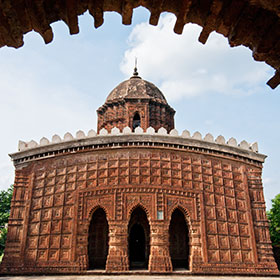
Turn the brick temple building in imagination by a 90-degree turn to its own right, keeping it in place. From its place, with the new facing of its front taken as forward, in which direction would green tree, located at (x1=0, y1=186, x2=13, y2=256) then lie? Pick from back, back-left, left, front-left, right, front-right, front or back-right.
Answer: front-right

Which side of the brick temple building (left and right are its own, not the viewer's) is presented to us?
front

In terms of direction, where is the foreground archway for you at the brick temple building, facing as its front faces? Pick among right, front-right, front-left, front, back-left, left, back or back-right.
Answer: front

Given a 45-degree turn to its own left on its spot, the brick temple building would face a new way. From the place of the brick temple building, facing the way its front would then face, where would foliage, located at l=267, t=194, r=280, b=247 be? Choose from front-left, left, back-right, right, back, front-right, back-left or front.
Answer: left

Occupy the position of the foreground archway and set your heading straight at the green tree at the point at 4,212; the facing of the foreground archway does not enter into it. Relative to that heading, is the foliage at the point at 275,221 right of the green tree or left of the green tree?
right
